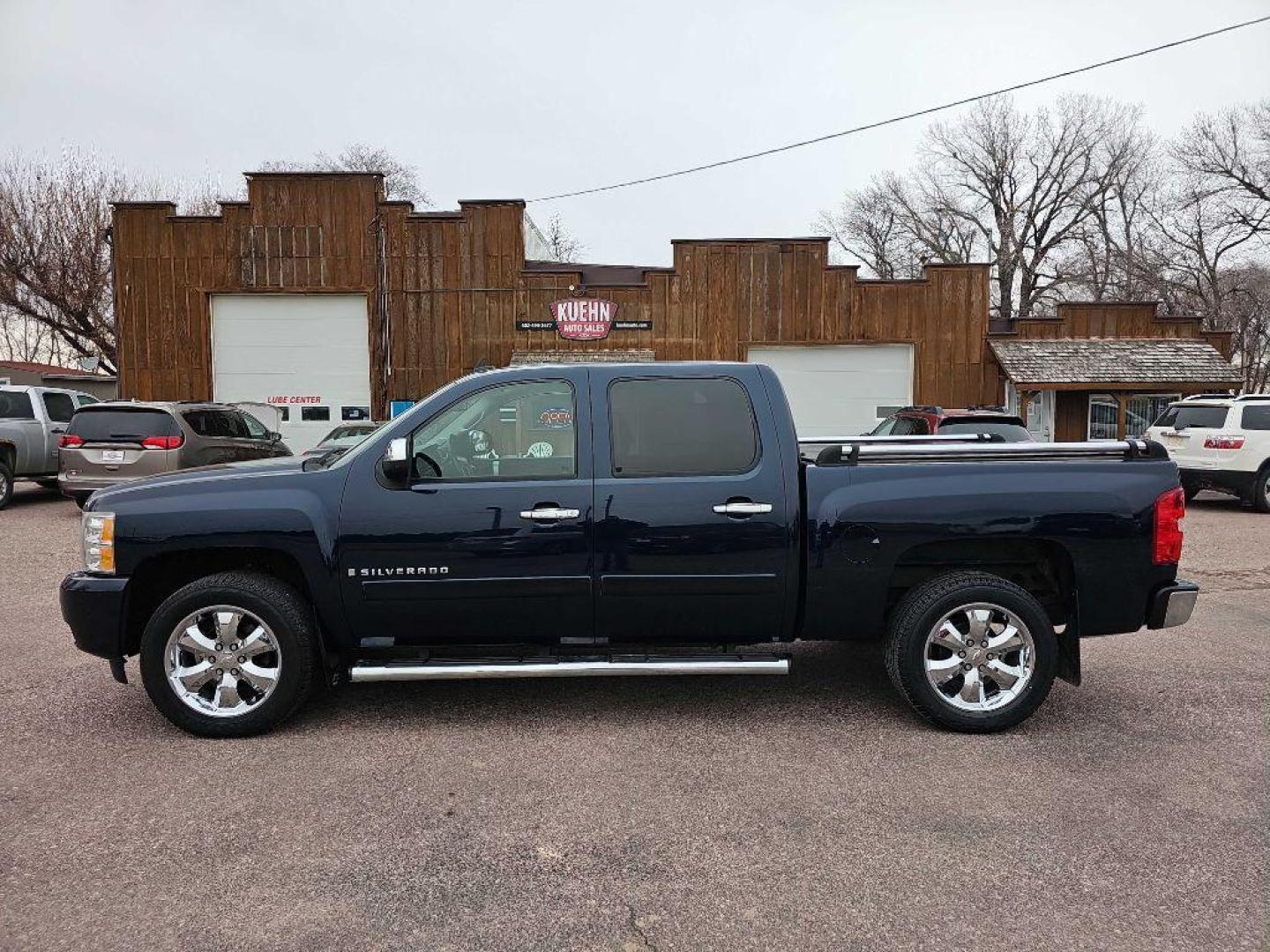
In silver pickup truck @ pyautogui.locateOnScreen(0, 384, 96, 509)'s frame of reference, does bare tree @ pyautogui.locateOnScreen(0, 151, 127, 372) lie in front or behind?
in front

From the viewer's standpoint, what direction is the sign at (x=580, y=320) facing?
toward the camera

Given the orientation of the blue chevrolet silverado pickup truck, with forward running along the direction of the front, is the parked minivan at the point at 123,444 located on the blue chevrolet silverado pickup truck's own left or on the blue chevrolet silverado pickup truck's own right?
on the blue chevrolet silverado pickup truck's own right

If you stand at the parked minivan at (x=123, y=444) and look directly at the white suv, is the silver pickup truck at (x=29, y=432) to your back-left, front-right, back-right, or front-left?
back-left

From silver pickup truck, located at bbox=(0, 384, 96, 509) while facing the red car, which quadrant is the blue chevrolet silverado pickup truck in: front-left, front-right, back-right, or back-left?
front-right

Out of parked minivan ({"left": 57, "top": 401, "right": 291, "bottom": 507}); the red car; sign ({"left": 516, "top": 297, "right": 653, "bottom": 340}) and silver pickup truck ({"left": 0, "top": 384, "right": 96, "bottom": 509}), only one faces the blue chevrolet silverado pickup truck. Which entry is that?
the sign

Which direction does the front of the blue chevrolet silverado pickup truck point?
to the viewer's left

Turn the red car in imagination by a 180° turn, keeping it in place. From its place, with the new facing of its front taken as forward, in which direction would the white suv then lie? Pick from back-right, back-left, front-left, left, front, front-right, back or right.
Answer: left

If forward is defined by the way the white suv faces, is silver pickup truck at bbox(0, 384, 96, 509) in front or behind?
behind

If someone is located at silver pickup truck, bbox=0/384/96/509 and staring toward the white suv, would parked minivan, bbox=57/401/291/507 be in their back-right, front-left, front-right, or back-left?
front-right

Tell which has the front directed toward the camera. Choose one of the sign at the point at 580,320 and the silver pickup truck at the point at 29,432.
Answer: the sign

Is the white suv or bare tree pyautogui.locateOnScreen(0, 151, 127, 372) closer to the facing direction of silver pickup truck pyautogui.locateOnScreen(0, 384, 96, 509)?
the bare tree

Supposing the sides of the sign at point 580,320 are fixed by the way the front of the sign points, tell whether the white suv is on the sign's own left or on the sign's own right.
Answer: on the sign's own left

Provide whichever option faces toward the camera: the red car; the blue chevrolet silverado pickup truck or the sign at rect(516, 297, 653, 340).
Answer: the sign

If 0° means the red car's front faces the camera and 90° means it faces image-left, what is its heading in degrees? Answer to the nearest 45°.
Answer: approximately 135°
